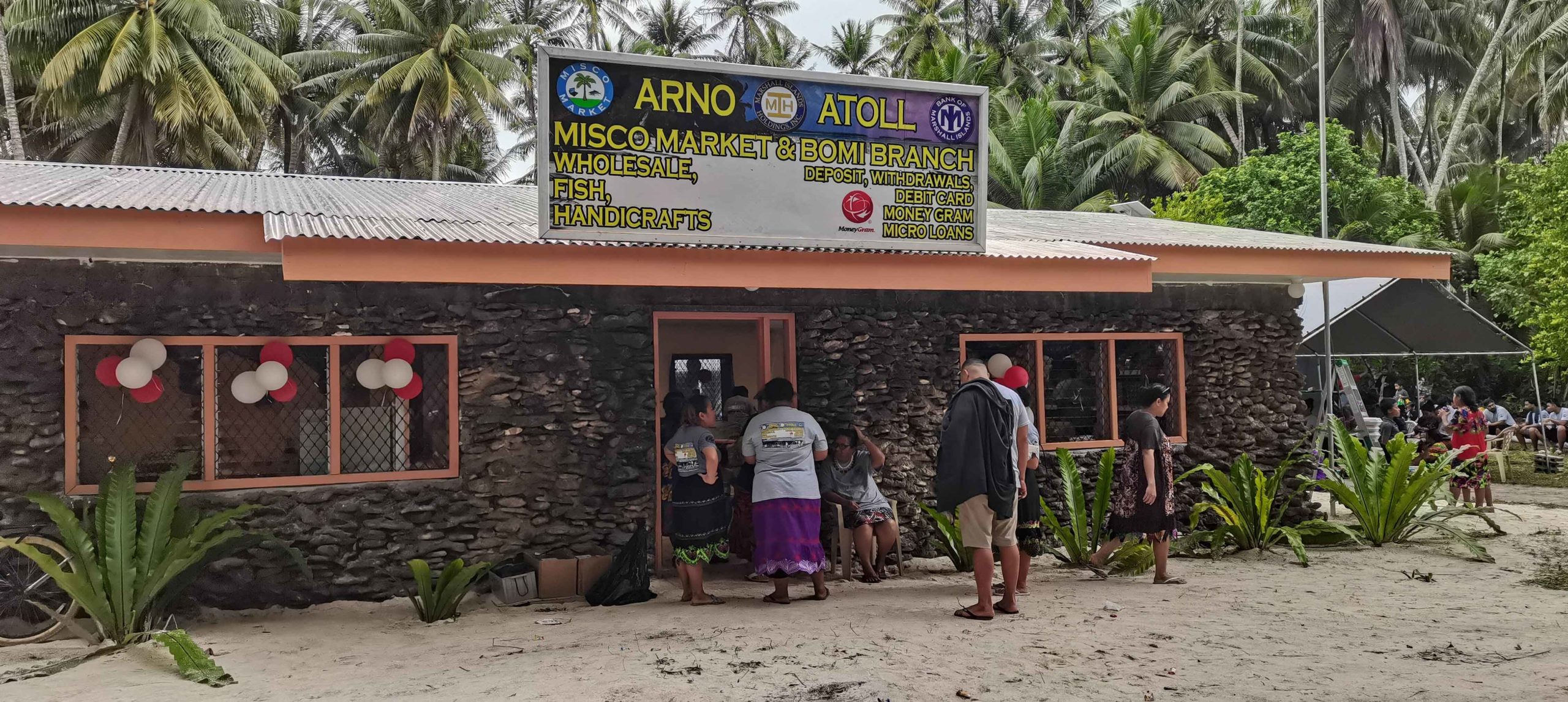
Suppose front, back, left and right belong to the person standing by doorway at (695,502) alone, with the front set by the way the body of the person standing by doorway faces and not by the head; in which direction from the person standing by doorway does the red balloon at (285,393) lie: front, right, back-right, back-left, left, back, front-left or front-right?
back-left

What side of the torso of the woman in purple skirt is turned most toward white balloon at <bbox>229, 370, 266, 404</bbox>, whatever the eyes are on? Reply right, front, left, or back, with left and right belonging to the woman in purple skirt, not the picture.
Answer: left

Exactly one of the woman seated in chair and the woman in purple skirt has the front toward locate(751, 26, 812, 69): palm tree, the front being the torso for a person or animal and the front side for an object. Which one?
the woman in purple skirt

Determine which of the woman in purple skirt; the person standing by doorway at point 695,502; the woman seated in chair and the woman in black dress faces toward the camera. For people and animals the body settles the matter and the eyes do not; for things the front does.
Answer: the woman seated in chair

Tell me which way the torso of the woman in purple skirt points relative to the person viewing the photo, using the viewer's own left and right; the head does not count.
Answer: facing away from the viewer

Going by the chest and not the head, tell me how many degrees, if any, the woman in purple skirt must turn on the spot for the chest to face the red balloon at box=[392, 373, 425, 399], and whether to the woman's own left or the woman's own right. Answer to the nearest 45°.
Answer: approximately 90° to the woman's own left

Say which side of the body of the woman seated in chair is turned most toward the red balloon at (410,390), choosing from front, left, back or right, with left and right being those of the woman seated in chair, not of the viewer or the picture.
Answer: right

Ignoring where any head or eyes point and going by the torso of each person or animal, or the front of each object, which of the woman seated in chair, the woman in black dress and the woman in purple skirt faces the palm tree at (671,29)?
the woman in purple skirt

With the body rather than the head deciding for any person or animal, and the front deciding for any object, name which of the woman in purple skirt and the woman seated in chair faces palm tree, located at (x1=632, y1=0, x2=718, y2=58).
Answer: the woman in purple skirt

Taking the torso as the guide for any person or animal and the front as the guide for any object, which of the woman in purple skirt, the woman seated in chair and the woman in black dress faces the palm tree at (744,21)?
the woman in purple skirt

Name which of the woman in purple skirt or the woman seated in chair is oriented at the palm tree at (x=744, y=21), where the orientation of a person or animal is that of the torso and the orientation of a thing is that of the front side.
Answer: the woman in purple skirt
